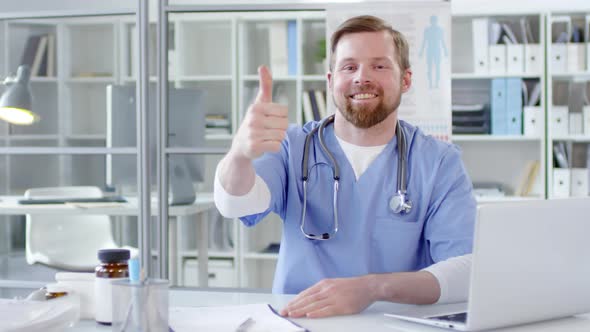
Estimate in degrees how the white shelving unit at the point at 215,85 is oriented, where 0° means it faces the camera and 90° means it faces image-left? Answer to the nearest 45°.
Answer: approximately 0°

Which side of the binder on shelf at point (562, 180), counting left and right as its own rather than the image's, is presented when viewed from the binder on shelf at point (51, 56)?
right

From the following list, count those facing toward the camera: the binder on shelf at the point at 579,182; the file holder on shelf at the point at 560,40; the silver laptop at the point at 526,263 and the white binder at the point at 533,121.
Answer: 3

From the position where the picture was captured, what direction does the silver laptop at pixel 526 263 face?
facing away from the viewer and to the left of the viewer

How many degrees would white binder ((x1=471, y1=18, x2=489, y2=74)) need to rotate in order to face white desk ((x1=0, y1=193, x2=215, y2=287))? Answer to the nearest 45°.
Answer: approximately 45° to its right

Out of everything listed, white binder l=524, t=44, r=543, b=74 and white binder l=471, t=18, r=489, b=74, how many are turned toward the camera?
2
